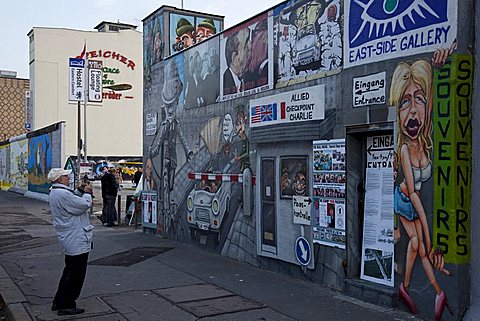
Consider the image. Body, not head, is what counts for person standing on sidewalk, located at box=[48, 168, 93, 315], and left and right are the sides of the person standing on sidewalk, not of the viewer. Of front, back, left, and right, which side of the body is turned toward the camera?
right

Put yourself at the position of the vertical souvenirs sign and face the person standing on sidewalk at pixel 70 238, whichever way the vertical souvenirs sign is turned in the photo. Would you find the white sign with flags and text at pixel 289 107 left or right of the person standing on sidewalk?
right

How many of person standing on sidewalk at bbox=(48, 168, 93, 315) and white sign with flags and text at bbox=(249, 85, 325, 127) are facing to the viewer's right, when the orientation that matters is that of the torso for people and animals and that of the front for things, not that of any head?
1

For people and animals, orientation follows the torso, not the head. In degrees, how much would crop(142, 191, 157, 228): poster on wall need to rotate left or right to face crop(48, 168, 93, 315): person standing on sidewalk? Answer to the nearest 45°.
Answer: approximately 45° to its left

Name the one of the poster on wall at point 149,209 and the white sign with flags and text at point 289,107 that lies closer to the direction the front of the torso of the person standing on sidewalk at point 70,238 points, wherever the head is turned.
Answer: the white sign with flags and text

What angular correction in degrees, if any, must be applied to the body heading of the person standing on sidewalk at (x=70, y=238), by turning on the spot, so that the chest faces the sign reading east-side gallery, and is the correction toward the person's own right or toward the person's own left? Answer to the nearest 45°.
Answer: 0° — they already face it

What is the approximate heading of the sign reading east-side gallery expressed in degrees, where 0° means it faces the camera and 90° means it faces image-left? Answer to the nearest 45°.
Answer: approximately 45°

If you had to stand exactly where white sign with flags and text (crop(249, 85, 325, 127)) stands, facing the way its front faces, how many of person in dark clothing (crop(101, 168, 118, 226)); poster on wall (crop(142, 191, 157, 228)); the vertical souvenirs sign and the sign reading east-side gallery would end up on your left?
2

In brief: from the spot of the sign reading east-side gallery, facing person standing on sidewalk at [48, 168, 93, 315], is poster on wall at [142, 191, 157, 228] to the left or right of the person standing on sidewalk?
right
